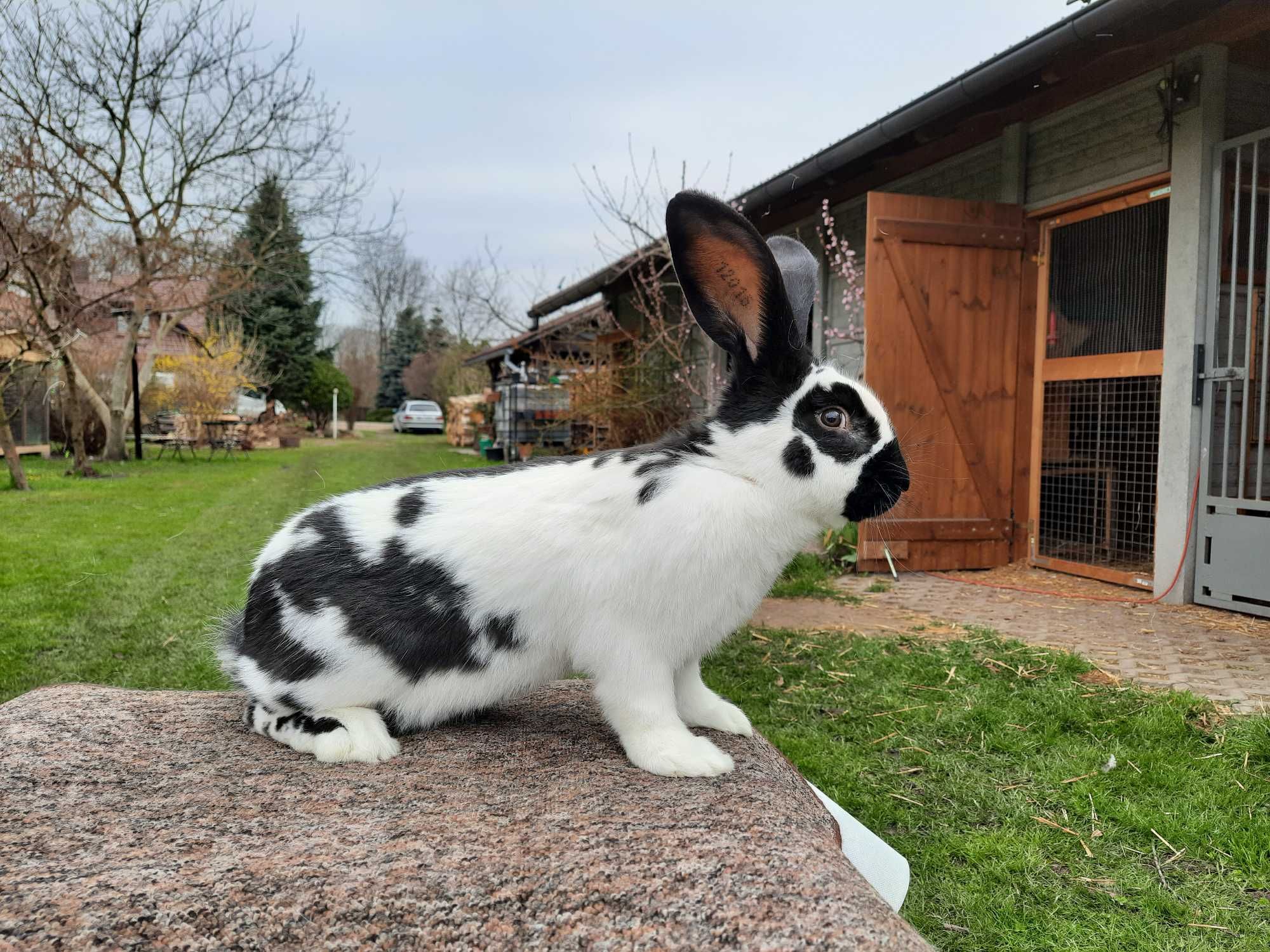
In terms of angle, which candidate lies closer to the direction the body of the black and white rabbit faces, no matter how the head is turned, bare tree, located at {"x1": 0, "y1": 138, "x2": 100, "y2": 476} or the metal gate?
the metal gate

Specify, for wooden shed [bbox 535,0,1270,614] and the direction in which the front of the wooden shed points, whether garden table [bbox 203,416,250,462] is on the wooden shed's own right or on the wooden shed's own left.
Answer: on the wooden shed's own right

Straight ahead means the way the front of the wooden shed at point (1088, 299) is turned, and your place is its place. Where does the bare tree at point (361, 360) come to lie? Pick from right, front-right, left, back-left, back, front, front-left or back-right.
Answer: right

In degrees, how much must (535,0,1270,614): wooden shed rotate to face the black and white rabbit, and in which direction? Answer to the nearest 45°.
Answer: approximately 45° to its left

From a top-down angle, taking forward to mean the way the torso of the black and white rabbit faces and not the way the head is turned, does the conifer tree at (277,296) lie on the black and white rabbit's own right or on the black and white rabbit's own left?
on the black and white rabbit's own left

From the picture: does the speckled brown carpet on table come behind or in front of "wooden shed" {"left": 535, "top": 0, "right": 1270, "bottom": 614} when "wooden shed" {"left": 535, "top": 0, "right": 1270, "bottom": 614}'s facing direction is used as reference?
in front

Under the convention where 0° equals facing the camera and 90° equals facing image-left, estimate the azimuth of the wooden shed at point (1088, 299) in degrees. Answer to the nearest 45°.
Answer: approximately 45°

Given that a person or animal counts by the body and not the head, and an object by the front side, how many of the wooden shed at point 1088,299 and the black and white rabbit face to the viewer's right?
1

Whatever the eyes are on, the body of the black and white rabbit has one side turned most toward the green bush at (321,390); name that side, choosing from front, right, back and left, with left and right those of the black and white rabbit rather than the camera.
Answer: left

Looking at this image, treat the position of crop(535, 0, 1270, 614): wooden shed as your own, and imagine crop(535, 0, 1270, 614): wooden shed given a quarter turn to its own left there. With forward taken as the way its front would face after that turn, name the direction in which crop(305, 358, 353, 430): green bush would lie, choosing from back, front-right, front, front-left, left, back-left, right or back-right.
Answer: back

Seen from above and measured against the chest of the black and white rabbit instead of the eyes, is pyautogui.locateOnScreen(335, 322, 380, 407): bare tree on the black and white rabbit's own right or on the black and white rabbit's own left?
on the black and white rabbit's own left

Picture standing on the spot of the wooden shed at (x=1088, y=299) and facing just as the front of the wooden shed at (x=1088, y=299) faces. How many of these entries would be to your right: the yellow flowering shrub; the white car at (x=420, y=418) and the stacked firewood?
3

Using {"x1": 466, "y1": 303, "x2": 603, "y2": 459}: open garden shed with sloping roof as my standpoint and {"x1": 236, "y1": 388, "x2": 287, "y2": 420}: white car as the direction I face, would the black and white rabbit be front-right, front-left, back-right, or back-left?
back-left

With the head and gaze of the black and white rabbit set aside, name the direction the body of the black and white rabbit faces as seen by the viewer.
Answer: to the viewer's right

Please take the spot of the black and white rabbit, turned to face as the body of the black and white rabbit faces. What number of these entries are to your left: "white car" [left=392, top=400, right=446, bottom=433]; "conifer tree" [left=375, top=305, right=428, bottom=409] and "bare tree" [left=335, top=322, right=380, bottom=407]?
3
